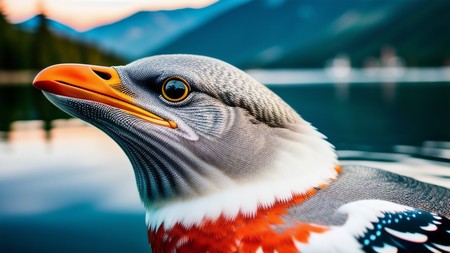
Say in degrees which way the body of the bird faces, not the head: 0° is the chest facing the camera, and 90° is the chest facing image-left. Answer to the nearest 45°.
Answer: approximately 90°
